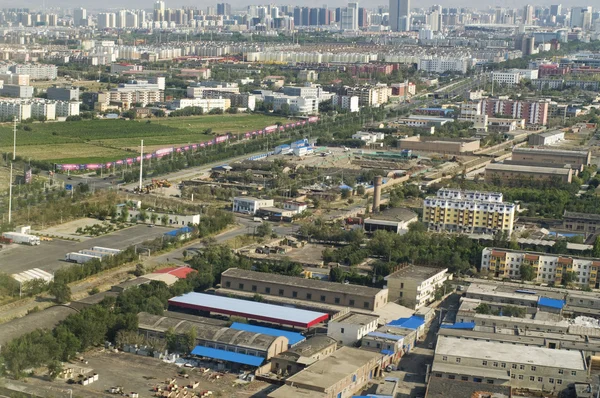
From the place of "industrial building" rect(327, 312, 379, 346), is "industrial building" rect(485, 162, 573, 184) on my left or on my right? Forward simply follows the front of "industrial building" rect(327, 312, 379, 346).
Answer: on my left

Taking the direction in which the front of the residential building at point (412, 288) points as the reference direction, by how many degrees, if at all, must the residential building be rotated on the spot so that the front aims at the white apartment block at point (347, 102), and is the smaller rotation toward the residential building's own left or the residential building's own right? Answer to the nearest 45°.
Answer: approximately 135° to the residential building's own left

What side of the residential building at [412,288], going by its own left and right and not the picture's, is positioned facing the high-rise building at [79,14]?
back

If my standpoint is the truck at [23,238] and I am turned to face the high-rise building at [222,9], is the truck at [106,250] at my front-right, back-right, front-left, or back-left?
back-right

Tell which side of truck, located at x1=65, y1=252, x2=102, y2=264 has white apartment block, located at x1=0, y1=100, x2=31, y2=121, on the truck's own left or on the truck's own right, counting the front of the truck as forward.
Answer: on the truck's own right

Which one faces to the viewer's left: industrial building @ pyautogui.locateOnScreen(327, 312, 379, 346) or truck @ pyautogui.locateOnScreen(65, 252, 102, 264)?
the truck

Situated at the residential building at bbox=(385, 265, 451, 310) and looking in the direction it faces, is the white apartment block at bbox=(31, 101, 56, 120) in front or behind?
behind

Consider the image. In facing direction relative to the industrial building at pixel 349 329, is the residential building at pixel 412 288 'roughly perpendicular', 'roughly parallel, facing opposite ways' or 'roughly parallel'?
roughly parallel

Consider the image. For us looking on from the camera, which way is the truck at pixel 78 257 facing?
facing to the left of the viewer

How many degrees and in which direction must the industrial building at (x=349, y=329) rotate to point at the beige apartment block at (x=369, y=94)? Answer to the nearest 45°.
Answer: approximately 135° to its left

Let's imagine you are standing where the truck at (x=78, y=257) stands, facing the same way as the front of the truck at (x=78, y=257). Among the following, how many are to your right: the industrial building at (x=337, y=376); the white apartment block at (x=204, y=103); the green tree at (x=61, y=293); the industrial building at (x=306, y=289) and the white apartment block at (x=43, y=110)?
2

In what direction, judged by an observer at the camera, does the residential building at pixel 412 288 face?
facing the viewer and to the right of the viewer
